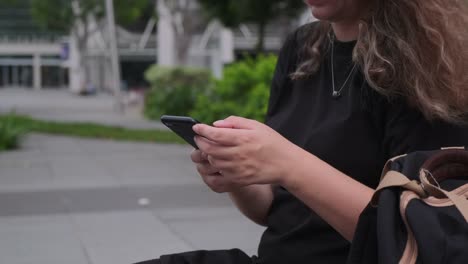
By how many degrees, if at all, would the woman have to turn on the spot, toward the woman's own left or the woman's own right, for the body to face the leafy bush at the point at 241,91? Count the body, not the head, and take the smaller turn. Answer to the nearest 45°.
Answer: approximately 135° to the woman's own right

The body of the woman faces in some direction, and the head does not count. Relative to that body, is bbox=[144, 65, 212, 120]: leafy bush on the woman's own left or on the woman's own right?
on the woman's own right

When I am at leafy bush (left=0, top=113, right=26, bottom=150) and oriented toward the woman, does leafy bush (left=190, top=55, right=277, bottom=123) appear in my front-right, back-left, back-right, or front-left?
front-left

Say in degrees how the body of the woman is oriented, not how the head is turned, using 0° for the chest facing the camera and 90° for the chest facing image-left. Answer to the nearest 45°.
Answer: approximately 45°

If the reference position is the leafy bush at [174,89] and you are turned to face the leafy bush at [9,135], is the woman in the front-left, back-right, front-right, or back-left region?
front-left

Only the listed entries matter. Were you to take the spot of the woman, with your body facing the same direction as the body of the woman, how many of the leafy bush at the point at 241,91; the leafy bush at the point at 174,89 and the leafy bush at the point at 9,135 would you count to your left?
0

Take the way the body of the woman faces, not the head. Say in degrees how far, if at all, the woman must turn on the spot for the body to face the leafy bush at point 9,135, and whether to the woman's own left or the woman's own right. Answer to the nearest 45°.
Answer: approximately 90° to the woman's own right
